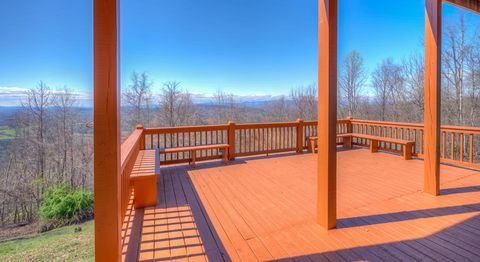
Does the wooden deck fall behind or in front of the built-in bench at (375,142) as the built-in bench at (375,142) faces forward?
in front

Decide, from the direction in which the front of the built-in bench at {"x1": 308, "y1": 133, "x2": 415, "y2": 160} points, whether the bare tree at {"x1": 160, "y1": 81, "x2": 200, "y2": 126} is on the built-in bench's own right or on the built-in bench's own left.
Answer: on the built-in bench's own right

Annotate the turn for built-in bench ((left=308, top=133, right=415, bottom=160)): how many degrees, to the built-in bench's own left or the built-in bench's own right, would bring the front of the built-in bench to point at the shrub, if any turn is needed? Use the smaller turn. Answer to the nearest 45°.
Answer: approximately 45° to the built-in bench's own right

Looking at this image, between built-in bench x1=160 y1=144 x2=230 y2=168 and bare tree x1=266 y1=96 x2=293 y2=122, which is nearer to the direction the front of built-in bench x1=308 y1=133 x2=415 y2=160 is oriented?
the built-in bench

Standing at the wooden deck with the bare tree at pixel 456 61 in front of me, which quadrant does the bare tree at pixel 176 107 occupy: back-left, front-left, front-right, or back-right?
front-left

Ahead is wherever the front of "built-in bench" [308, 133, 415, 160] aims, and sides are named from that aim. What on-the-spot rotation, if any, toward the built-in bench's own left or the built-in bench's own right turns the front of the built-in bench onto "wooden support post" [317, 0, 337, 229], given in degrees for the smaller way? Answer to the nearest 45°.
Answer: approximately 45° to the built-in bench's own left

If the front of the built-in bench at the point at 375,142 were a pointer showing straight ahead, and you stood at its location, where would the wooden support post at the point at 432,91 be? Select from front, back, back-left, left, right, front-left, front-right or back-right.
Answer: front-left

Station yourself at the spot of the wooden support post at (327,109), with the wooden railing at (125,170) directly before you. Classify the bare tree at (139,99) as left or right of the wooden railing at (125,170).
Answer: right

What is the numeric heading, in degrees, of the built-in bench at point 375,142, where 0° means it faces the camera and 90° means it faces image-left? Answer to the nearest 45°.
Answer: approximately 45°
